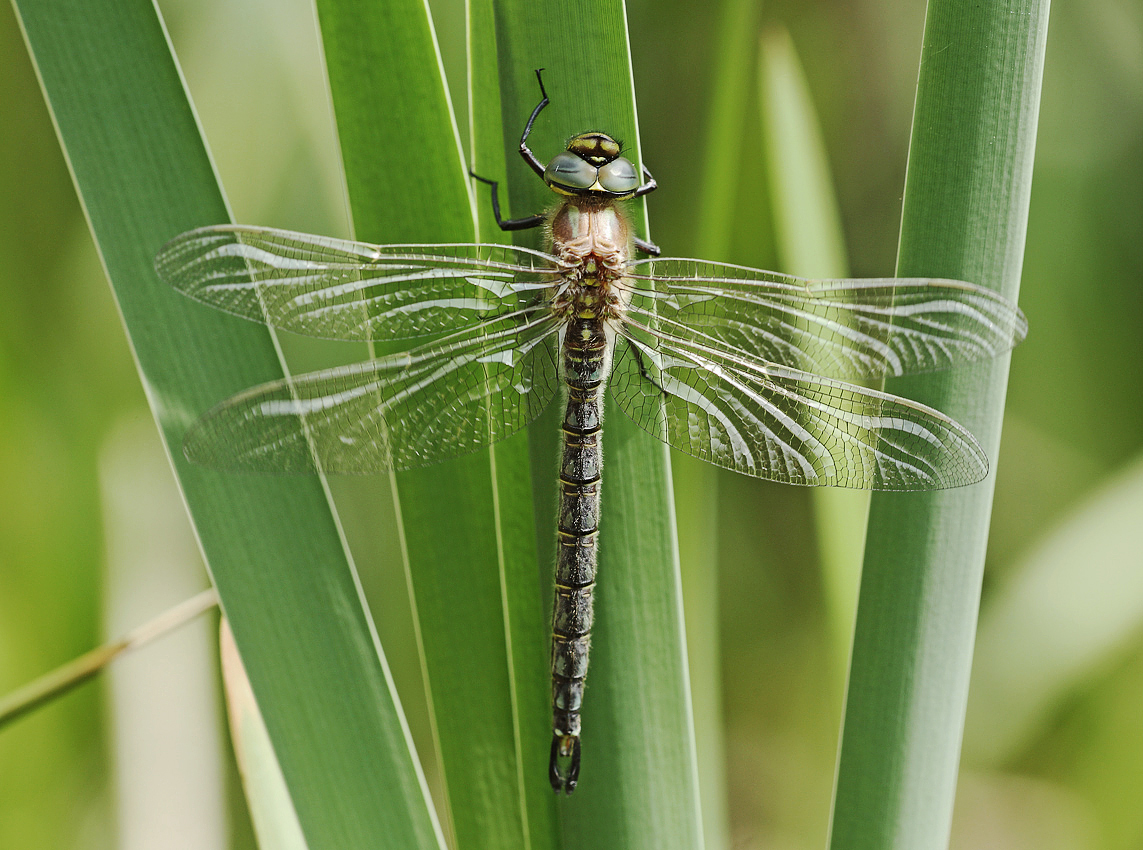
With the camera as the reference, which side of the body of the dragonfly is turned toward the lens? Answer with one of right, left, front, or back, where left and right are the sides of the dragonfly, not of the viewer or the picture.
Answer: back

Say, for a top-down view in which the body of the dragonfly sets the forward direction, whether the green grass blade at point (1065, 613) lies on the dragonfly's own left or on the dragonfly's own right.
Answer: on the dragonfly's own right
